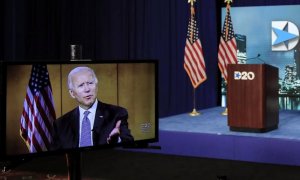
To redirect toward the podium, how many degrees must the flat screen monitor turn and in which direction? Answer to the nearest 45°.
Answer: approximately 135° to its left

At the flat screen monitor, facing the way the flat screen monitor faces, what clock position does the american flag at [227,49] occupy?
The american flag is roughly at 7 o'clock from the flat screen monitor.

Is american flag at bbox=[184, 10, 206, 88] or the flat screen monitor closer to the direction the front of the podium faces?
the flat screen monitor

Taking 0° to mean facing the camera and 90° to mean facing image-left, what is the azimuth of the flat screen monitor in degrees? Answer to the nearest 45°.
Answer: approximately 0°

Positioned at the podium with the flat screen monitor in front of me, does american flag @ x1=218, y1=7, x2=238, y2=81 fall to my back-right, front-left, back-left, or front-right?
back-right

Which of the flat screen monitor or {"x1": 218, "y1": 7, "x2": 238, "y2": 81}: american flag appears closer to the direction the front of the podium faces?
the flat screen monitor

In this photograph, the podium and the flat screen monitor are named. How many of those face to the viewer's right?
0

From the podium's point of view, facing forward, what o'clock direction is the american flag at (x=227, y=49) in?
The american flag is roughly at 4 o'clock from the podium.
